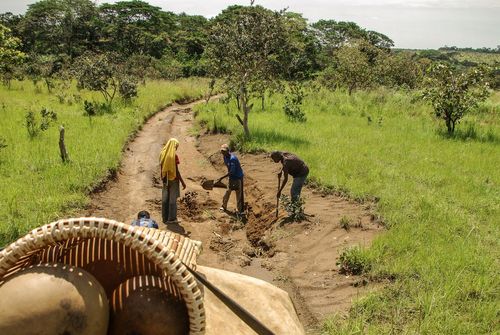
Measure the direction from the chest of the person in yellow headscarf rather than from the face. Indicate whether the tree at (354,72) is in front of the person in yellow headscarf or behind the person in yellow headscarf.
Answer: in front

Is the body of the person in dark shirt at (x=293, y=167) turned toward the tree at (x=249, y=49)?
no

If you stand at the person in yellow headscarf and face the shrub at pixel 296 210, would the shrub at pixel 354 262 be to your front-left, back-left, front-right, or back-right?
front-right

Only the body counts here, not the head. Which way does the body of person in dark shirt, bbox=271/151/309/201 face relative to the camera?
to the viewer's left

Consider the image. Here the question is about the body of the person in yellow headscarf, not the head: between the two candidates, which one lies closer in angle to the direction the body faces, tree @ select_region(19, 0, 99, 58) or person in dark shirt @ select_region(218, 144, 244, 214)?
the person in dark shirt

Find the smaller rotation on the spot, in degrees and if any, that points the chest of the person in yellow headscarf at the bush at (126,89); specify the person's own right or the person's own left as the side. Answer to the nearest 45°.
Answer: approximately 45° to the person's own left

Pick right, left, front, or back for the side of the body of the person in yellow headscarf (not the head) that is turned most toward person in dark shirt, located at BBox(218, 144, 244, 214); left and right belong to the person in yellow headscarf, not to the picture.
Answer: front

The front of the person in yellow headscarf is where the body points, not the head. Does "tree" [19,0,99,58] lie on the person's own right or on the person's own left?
on the person's own left

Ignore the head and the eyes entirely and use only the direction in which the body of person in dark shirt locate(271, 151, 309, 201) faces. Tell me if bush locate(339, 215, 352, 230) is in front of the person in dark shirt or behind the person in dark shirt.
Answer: behind

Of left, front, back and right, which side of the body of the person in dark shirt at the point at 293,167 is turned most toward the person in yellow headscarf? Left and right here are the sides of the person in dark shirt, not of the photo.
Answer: front

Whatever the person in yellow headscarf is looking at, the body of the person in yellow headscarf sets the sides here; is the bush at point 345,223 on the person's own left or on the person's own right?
on the person's own right

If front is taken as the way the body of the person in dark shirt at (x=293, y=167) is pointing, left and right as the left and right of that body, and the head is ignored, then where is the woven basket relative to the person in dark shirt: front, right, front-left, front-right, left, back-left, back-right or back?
left

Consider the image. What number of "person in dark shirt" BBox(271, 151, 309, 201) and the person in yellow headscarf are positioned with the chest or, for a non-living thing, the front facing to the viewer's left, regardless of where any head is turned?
1

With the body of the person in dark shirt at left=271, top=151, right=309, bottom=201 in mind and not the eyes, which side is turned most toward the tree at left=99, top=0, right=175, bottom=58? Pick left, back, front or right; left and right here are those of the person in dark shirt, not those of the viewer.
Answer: right

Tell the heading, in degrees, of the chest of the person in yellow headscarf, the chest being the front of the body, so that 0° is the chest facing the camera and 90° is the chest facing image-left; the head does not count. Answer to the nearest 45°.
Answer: approximately 225°
